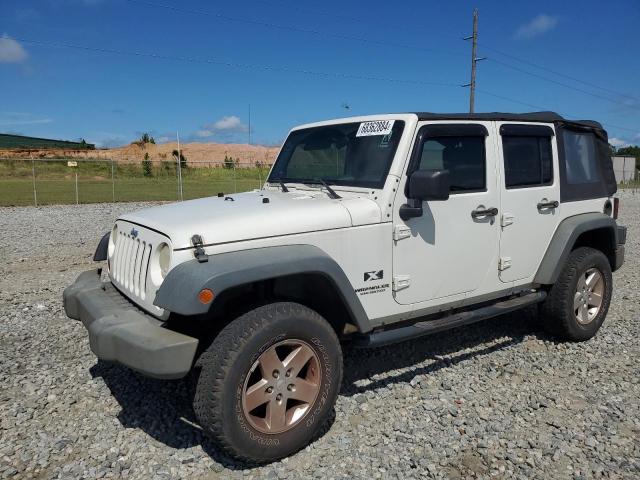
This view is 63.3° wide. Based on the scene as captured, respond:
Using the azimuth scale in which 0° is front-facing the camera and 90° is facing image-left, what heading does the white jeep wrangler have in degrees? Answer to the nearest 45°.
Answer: approximately 45°
